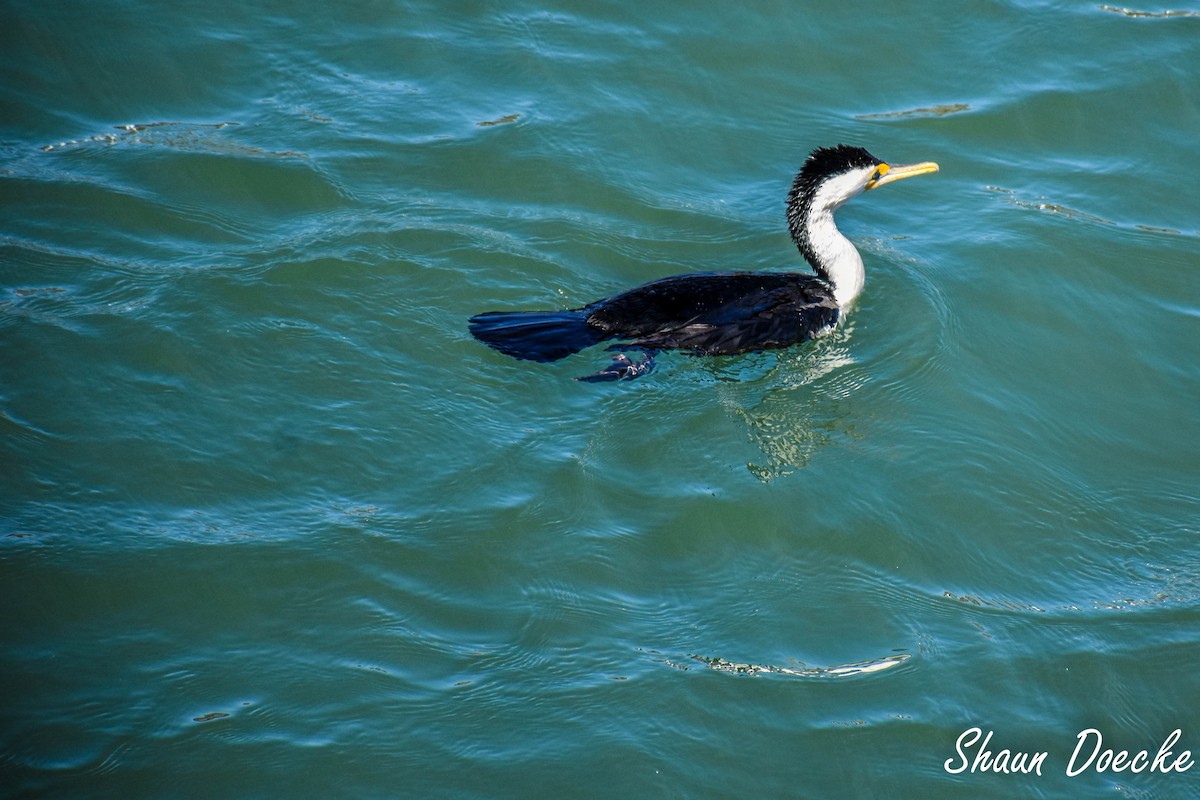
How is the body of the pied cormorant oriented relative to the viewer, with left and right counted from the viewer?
facing to the right of the viewer
